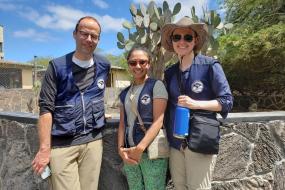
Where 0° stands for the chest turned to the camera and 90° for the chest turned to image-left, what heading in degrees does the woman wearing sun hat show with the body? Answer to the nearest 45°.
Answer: approximately 45°

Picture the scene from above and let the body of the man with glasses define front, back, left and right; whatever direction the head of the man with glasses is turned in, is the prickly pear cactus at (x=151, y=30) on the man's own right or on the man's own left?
on the man's own left

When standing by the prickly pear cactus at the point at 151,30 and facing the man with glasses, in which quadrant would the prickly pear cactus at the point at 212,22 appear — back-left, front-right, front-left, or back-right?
back-left

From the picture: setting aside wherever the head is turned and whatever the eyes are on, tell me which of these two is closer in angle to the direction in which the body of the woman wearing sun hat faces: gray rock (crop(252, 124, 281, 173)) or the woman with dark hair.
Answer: the woman with dark hair

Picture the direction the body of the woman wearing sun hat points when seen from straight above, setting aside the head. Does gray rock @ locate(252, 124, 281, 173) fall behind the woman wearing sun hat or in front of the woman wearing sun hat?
behind
